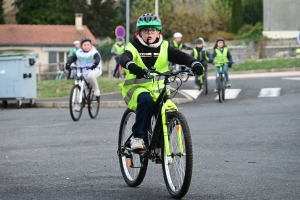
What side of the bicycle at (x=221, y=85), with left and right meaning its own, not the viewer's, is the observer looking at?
front

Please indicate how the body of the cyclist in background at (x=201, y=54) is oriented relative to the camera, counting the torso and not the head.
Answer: toward the camera

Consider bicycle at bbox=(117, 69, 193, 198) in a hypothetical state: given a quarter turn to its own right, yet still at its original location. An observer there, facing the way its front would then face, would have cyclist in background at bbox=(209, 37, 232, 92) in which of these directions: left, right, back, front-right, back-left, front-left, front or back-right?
back-right

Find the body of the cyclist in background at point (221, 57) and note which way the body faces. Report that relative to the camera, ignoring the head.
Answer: toward the camera

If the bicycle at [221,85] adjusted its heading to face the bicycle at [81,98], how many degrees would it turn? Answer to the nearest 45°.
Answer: approximately 45° to its right

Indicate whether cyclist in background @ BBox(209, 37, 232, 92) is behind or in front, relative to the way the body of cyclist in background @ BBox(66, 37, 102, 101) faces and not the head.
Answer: behind

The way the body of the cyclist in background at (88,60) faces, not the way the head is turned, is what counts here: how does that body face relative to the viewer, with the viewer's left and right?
facing the viewer and to the left of the viewer

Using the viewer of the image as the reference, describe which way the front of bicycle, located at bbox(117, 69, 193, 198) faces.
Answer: facing the viewer and to the right of the viewer

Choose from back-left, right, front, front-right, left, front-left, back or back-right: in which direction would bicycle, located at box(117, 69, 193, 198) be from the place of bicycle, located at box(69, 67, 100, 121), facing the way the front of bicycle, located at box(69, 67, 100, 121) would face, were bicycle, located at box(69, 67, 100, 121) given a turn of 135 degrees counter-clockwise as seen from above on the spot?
right

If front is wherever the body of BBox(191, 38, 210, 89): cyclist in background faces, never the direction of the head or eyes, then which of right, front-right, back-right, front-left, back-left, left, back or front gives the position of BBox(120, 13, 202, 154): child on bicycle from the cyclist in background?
front

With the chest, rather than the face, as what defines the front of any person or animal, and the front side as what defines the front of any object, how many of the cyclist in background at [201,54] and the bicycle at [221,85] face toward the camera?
2

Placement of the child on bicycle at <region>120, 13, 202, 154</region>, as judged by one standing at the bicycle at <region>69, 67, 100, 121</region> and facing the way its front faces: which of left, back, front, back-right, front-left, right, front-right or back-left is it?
front-left
